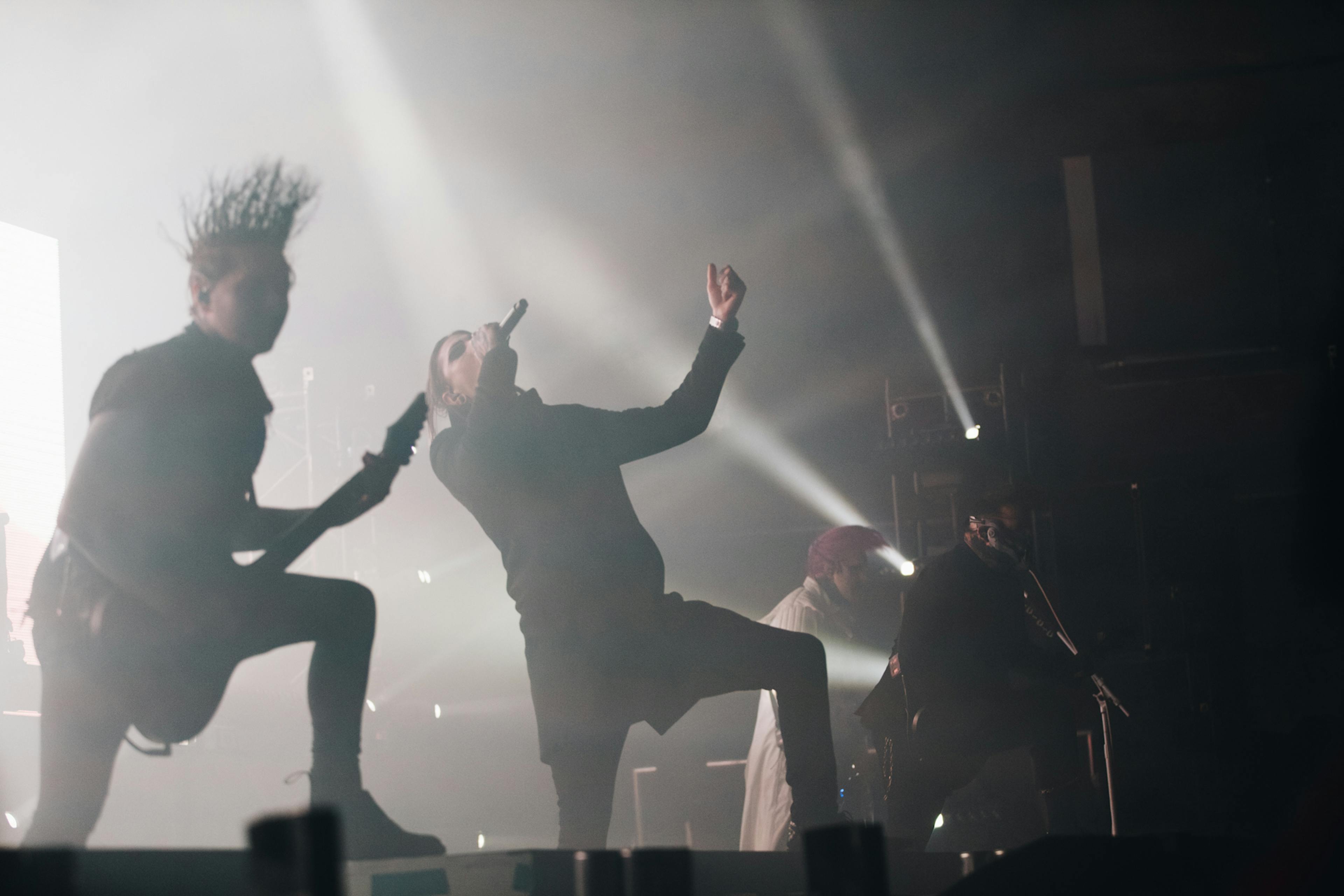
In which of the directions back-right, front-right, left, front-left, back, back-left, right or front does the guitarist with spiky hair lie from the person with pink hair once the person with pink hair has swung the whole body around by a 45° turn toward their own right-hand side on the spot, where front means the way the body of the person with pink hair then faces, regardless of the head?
right

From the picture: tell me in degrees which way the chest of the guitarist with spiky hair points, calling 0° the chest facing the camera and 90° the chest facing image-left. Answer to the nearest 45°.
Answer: approximately 270°

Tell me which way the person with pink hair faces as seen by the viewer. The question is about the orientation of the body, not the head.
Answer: to the viewer's right

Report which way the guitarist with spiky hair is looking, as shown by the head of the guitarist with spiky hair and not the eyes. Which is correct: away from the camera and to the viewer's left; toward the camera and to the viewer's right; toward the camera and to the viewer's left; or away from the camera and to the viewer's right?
toward the camera and to the viewer's right
